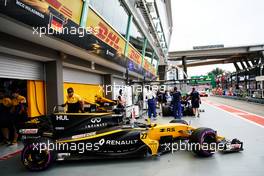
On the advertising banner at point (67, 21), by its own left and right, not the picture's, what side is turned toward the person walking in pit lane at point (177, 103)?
left

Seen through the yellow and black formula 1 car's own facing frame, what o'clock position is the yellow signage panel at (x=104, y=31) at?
The yellow signage panel is roughly at 9 o'clock from the yellow and black formula 1 car.

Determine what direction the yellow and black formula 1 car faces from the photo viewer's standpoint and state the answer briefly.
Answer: facing to the right of the viewer

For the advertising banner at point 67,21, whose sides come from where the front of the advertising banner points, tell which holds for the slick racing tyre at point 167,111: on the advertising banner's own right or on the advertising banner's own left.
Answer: on the advertising banner's own left
